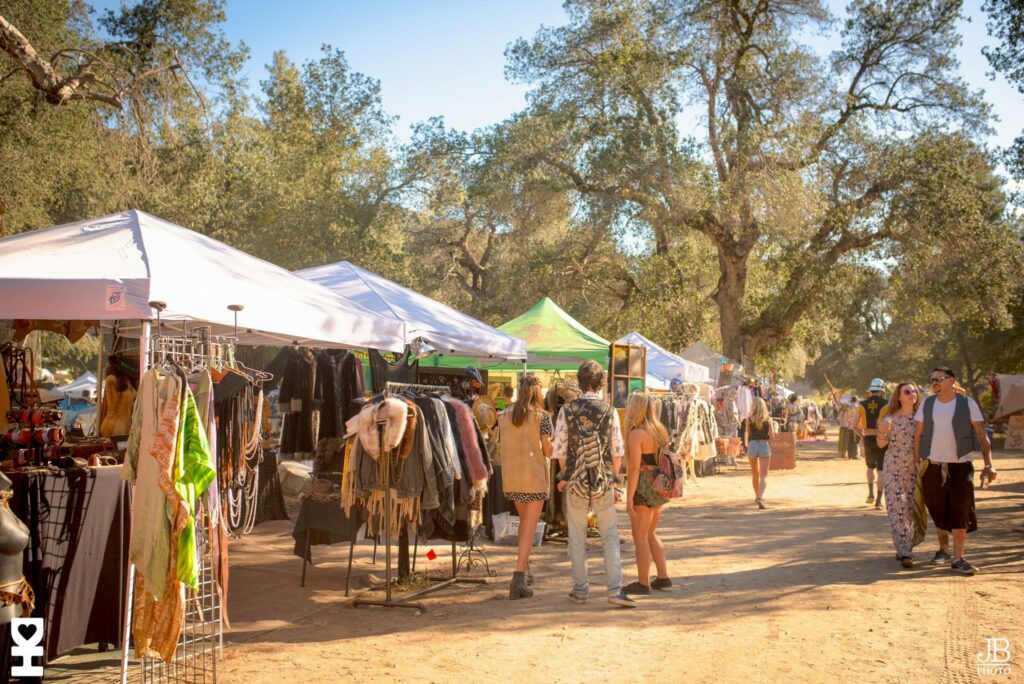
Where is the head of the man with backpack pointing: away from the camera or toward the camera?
away from the camera

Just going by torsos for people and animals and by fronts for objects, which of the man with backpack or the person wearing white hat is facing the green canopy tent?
the man with backpack

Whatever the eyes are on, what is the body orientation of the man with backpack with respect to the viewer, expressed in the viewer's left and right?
facing away from the viewer

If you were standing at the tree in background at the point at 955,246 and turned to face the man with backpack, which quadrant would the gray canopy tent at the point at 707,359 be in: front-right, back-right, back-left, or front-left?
front-right

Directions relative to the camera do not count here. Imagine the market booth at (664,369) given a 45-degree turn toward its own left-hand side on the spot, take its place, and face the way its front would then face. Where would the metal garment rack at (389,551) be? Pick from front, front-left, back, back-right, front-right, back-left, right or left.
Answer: right

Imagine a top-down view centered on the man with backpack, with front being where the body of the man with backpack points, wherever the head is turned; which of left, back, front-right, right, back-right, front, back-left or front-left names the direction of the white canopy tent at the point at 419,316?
front-left

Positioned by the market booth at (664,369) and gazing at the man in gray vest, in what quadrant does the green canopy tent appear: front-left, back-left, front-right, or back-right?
front-right

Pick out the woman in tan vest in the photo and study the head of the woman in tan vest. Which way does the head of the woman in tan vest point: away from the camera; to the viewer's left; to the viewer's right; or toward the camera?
away from the camera

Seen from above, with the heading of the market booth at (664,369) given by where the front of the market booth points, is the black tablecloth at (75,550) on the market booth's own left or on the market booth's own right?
on the market booth's own right

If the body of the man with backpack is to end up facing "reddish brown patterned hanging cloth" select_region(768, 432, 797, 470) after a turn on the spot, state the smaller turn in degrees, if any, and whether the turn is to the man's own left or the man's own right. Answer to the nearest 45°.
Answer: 0° — they already face it

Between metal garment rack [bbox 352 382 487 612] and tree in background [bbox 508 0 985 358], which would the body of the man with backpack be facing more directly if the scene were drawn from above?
the tree in background

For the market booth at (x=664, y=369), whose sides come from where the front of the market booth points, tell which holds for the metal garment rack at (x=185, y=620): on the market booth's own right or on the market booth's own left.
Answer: on the market booth's own right

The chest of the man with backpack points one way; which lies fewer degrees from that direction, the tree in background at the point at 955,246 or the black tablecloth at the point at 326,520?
the tree in background
